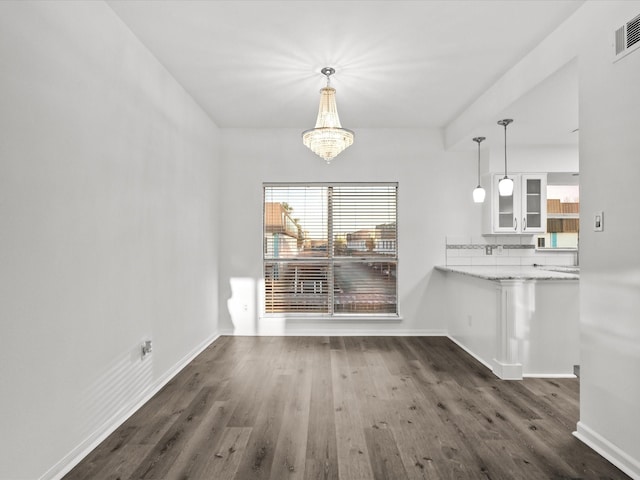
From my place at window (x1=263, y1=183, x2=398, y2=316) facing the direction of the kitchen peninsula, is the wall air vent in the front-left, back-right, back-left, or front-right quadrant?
front-right

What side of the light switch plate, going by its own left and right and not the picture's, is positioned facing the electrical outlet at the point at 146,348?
front

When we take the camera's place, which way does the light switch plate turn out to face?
facing the viewer and to the left of the viewer

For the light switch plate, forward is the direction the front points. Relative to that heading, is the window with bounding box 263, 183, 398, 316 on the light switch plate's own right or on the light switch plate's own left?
on the light switch plate's own right

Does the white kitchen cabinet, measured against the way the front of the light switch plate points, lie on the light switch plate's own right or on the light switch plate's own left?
on the light switch plate's own right

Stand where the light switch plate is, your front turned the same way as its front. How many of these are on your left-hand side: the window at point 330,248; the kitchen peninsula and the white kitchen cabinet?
0

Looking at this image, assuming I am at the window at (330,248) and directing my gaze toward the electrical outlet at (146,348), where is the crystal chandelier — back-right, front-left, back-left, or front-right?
front-left

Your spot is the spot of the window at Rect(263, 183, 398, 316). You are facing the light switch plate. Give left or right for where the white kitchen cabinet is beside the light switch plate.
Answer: left

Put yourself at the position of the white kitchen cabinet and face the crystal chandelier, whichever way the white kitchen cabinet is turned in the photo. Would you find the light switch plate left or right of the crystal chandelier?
left

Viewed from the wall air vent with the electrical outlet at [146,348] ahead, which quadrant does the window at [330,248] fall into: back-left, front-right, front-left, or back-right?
front-right

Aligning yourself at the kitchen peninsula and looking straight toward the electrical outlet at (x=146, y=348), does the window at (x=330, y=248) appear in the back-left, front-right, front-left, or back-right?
front-right
